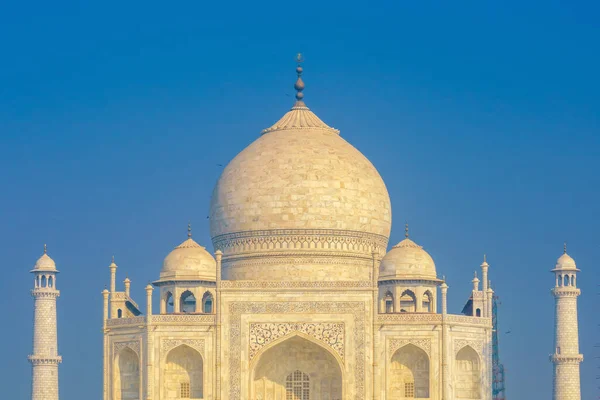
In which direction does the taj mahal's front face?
toward the camera
